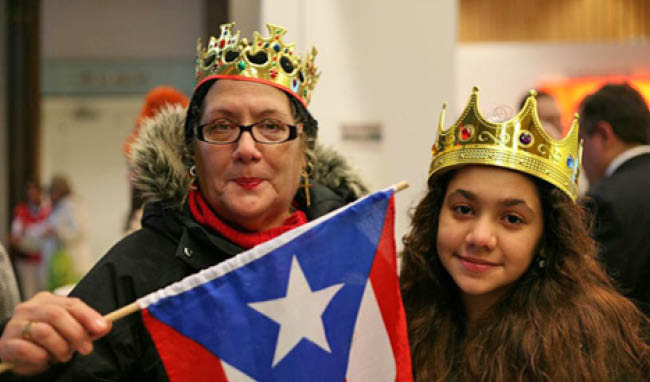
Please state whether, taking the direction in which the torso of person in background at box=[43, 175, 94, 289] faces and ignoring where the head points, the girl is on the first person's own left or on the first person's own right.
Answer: on the first person's own left

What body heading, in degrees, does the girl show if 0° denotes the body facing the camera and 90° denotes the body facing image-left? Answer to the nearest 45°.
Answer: approximately 45°

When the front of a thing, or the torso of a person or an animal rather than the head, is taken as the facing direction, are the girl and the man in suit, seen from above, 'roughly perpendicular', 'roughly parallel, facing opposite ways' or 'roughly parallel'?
roughly perpendicular

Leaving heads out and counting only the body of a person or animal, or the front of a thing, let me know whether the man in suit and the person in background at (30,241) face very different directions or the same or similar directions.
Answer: very different directions

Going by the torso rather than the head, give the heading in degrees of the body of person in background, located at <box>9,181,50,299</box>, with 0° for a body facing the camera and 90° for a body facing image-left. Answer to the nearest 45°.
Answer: approximately 0°

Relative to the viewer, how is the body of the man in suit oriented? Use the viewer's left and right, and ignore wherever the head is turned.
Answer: facing away from the viewer and to the left of the viewer
